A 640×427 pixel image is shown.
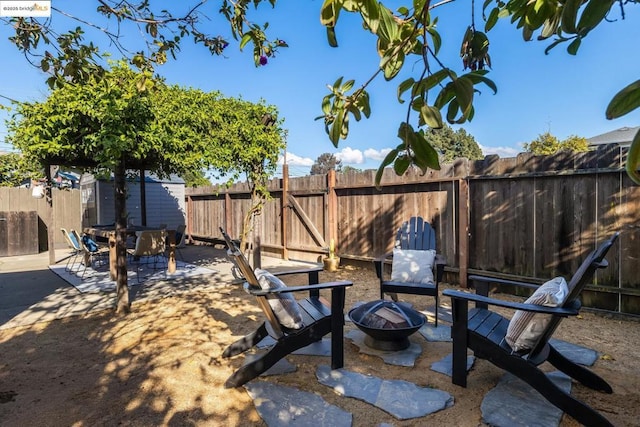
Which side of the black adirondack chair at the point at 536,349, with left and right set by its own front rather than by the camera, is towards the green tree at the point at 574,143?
right

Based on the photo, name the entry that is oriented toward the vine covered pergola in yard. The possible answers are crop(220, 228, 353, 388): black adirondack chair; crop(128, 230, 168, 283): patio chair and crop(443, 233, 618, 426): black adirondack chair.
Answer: crop(443, 233, 618, 426): black adirondack chair

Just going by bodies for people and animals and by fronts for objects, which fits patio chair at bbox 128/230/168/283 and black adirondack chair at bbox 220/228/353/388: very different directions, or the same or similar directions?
very different directions

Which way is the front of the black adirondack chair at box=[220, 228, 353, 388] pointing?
to the viewer's right

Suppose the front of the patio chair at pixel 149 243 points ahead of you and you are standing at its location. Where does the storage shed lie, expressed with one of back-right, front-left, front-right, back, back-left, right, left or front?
front-right

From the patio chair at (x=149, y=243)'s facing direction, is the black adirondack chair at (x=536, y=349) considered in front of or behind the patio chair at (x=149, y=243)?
behind

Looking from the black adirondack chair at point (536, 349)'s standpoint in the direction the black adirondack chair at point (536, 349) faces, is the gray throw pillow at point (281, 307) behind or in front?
in front

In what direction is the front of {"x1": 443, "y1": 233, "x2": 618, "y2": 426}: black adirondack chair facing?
to the viewer's left

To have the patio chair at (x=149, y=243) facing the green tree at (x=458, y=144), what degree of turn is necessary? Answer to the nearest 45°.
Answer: approximately 90° to its right

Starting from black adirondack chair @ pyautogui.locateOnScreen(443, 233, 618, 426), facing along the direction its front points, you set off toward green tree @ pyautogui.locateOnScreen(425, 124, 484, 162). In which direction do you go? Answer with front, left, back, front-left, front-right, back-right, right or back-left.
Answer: right

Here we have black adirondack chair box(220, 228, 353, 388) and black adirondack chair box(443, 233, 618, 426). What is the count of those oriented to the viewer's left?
1

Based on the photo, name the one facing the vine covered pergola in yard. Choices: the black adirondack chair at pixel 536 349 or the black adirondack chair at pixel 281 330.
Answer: the black adirondack chair at pixel 536 349

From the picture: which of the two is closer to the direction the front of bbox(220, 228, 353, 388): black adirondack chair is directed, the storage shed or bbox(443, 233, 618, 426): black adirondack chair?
the black adirondack chair
